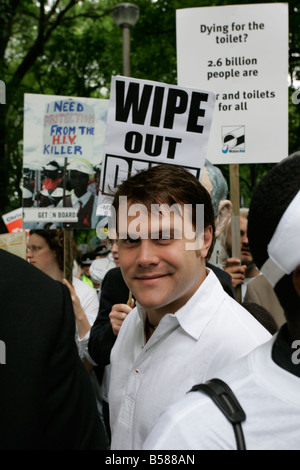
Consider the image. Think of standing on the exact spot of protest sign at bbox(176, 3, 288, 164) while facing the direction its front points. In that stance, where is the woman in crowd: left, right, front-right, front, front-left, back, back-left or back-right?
right

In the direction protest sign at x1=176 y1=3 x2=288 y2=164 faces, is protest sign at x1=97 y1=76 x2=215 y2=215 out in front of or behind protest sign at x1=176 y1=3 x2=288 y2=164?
in front

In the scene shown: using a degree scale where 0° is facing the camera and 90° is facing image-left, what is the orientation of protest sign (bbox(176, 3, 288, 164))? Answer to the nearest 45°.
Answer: approximately 0°

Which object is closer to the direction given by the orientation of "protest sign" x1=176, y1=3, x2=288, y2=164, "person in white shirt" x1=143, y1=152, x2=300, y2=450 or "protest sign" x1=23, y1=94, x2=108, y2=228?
the person in white shirt

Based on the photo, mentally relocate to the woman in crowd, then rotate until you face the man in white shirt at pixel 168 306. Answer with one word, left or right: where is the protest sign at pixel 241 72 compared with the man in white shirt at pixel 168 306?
left

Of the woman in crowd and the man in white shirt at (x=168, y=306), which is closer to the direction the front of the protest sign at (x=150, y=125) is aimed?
the man in white shirt

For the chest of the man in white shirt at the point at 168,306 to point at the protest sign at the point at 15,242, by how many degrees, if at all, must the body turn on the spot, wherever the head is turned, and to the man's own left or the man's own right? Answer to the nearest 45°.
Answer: approximately 90° to the man's own right

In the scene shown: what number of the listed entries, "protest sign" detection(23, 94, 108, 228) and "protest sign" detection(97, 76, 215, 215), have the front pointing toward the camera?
2

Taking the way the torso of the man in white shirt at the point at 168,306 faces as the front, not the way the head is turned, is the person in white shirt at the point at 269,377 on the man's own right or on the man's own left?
on the man's own left

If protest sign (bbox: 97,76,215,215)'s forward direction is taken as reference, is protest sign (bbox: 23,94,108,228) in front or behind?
behind
